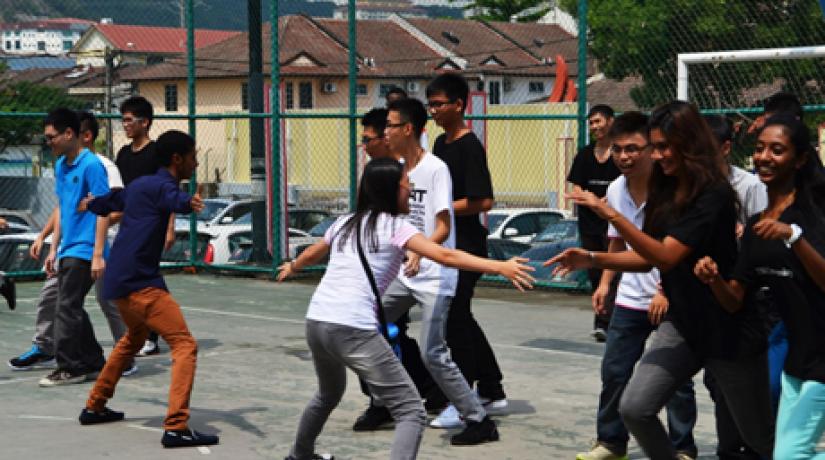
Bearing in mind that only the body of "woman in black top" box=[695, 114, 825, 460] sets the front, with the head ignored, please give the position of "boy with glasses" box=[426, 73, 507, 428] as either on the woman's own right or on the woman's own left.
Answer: on the woman's own right

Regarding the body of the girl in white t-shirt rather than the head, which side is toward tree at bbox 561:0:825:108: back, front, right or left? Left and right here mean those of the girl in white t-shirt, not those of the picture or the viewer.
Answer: front

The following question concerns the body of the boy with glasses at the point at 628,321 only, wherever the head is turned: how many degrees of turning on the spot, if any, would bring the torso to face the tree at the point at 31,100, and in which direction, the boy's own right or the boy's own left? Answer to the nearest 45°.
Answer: approximately 90° to the boy's own right

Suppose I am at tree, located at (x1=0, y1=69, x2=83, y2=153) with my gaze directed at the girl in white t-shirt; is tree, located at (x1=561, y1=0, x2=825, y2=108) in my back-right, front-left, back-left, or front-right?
front-left

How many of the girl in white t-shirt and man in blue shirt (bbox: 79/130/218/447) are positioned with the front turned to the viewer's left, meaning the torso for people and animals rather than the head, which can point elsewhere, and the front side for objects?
0

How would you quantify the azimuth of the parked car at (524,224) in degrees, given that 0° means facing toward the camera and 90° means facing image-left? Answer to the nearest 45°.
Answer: approximately 45°

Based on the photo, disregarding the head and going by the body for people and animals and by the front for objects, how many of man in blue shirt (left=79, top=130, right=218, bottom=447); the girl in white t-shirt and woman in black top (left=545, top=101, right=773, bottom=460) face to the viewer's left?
1

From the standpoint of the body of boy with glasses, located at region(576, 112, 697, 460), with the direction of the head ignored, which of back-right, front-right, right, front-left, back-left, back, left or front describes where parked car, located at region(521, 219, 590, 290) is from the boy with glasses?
back-right

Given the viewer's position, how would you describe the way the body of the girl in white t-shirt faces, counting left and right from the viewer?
facing away from the viewer and to the right of the viewer

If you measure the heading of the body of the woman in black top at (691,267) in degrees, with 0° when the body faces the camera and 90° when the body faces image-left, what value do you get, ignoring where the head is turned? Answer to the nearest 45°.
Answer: approximately 90°

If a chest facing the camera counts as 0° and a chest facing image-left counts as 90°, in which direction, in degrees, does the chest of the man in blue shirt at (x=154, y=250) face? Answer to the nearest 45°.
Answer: approximately 270°

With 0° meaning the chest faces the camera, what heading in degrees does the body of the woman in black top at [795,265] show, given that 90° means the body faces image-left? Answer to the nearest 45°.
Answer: approximately 45°
